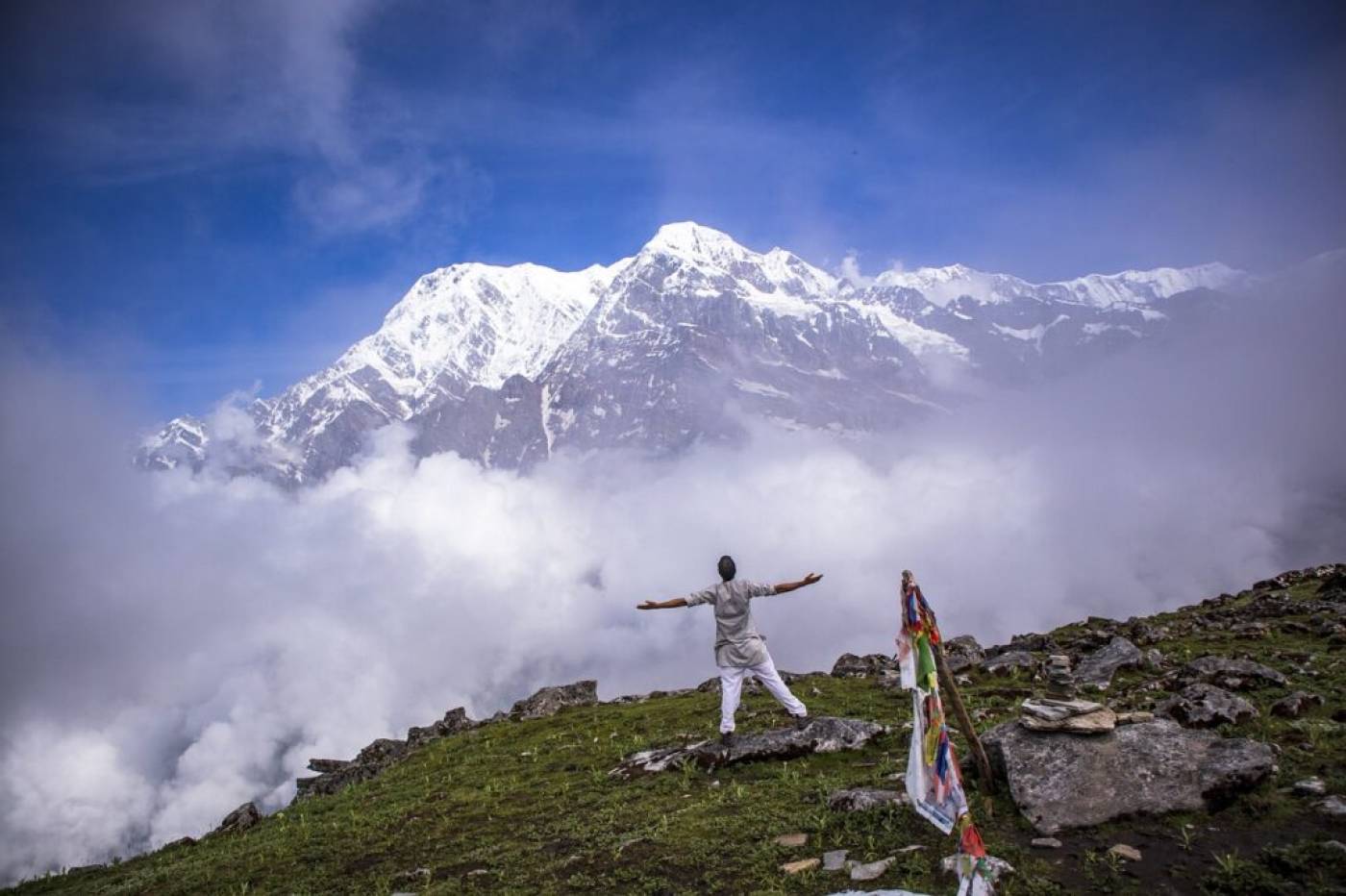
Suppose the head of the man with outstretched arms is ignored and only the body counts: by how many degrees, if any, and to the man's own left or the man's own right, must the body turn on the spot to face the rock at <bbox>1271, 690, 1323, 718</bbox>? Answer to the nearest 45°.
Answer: approximately 90° to the man's own right

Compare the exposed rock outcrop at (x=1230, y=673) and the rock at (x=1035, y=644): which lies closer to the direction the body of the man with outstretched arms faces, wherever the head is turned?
the rock

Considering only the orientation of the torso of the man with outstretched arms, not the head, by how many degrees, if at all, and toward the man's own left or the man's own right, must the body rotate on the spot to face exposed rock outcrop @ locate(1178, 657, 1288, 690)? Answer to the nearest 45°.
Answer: approximately 90° to the man's own right

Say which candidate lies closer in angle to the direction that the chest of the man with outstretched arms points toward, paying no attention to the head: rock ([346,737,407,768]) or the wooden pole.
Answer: the rock

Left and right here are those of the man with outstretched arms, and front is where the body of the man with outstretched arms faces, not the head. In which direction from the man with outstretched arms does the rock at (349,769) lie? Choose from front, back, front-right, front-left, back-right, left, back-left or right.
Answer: front-left

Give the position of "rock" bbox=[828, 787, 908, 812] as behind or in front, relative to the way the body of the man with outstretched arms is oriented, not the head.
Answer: behind

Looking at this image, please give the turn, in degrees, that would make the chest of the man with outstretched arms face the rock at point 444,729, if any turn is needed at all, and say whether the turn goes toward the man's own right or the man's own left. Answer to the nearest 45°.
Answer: approximately 45° to the man's own left

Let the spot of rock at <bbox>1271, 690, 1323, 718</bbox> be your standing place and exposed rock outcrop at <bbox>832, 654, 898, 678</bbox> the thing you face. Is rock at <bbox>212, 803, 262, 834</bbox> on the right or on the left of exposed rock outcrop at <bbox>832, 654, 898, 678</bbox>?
left

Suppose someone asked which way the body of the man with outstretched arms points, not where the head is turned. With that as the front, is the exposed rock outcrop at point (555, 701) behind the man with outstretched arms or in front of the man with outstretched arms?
in front

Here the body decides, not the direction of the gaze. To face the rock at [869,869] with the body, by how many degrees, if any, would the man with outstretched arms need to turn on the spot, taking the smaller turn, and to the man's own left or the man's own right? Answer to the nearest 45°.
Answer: approximately 180°

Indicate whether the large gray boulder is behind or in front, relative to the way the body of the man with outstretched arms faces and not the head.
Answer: behind

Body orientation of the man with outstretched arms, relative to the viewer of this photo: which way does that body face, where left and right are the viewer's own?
facing away from the viewer
